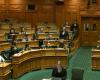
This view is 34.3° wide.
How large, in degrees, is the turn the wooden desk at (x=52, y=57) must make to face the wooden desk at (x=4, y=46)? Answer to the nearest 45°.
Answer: approximately 90° to its right

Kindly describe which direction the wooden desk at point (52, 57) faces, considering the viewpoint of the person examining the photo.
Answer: facing the viewer

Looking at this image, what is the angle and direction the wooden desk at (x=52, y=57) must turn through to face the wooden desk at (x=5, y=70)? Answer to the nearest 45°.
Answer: approximately 45° to its right

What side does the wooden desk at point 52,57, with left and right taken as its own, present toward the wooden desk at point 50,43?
back

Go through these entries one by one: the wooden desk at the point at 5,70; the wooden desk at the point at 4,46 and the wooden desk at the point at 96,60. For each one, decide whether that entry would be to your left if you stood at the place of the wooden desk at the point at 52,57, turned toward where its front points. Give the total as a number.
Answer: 1

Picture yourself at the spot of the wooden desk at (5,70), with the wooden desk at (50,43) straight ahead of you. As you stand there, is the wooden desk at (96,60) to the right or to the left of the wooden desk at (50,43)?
right

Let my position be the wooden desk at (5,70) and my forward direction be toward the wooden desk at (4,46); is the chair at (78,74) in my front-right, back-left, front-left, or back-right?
back-right

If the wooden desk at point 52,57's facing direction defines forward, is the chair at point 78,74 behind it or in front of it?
in front

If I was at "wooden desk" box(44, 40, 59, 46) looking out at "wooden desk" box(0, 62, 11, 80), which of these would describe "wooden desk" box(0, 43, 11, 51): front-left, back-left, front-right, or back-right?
front-right

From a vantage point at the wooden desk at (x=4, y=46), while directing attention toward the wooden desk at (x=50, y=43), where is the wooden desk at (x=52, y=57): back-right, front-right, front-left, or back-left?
front-right

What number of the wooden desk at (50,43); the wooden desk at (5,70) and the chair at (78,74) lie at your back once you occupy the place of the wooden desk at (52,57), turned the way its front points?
1
